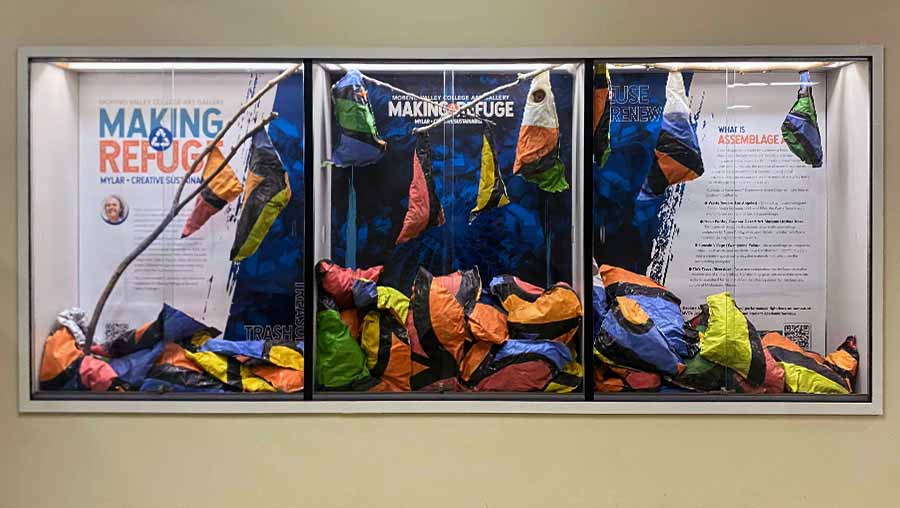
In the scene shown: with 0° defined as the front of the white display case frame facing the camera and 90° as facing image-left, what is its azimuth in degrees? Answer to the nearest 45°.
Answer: approximately 0°
